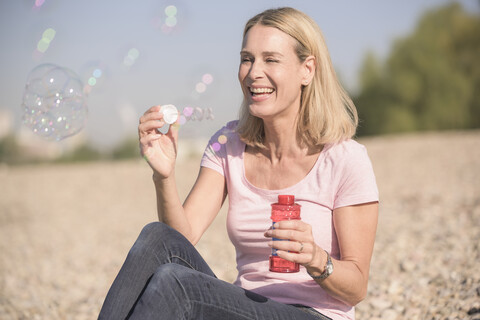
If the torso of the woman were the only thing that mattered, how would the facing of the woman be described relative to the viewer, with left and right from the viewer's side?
facing the viewer and to the left of the viewer

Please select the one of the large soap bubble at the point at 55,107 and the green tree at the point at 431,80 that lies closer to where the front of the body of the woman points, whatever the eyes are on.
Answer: the large soap bubble

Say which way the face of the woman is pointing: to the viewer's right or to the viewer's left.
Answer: to the viewer's left

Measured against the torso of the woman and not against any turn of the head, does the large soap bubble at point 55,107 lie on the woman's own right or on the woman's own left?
on the woman's own right

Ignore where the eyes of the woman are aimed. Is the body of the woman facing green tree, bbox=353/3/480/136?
no
